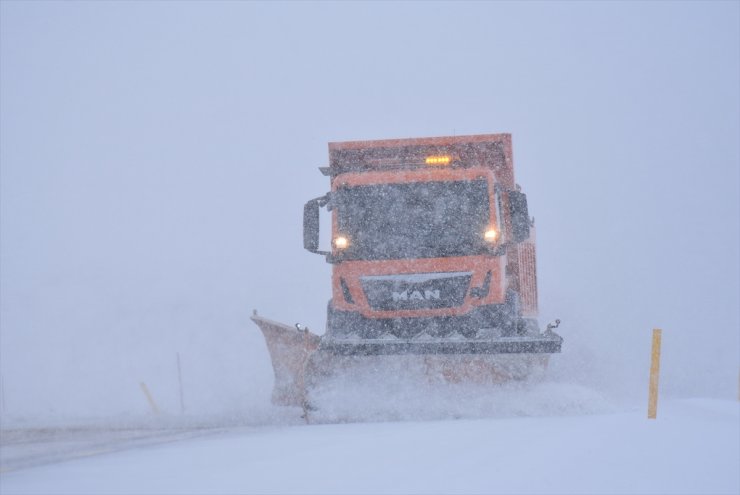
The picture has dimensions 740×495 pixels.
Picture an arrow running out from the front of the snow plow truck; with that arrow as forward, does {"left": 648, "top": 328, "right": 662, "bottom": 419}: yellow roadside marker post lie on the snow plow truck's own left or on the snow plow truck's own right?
on the snow plow truck's own left

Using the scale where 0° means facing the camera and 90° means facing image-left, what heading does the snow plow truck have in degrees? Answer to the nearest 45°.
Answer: approximately 0°
